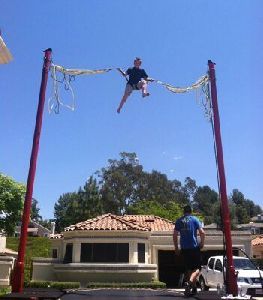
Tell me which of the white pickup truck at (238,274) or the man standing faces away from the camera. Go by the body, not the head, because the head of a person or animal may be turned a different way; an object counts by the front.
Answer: the man standing

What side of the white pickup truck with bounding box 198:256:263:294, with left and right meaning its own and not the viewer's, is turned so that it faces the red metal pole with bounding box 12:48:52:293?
right

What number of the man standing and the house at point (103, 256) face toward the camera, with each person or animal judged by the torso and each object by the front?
1

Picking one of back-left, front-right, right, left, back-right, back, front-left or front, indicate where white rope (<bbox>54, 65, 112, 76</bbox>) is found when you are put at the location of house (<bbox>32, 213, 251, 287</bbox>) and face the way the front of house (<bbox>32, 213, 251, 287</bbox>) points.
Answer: front

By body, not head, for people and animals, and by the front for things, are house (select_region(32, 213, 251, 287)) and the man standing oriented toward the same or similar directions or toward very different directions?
very different directions

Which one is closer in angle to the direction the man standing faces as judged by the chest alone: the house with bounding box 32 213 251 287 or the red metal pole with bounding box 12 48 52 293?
the house

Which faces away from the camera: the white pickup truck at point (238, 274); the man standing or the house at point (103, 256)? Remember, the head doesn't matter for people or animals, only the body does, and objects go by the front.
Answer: the man standing

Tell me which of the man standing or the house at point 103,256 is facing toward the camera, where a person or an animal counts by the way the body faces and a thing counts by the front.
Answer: the house

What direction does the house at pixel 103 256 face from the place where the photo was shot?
facing the viewer

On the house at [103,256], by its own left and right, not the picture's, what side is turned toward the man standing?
front

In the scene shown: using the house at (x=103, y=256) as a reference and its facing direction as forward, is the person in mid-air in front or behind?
in front

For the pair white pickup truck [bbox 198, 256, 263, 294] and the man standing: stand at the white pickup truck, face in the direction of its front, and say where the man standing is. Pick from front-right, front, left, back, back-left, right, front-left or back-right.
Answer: front-right

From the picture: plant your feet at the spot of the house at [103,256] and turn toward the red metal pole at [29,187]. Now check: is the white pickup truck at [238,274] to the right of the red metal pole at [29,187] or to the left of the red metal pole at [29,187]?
left

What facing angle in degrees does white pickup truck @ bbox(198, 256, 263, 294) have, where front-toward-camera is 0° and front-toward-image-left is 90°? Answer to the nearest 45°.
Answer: approximately 315°

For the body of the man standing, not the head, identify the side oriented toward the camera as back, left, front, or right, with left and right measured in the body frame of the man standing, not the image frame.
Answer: back

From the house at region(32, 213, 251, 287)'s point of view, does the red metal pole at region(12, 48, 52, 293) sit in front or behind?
in front
